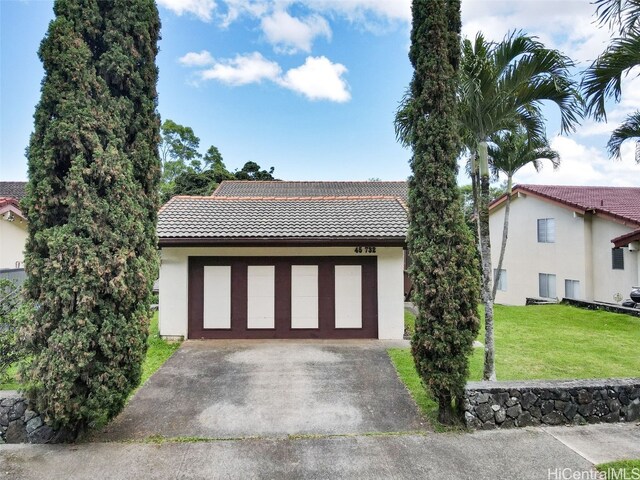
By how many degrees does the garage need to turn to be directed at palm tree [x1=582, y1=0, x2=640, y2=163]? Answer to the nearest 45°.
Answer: approximately 45° to its left

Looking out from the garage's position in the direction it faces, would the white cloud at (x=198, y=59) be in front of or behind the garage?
behind

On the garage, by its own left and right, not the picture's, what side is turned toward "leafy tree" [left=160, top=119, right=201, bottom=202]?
back

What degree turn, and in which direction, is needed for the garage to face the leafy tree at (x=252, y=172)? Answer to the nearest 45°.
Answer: approximately 180°

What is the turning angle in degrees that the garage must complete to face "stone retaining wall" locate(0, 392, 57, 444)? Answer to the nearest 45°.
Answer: approximately 45° to its right

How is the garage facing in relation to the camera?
toward the camera

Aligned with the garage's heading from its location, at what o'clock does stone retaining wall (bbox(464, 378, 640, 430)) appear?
The stone retaining wall is roughly at 11 o'clock from the garage.

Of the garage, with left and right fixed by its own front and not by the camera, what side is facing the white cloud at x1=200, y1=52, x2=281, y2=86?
back
